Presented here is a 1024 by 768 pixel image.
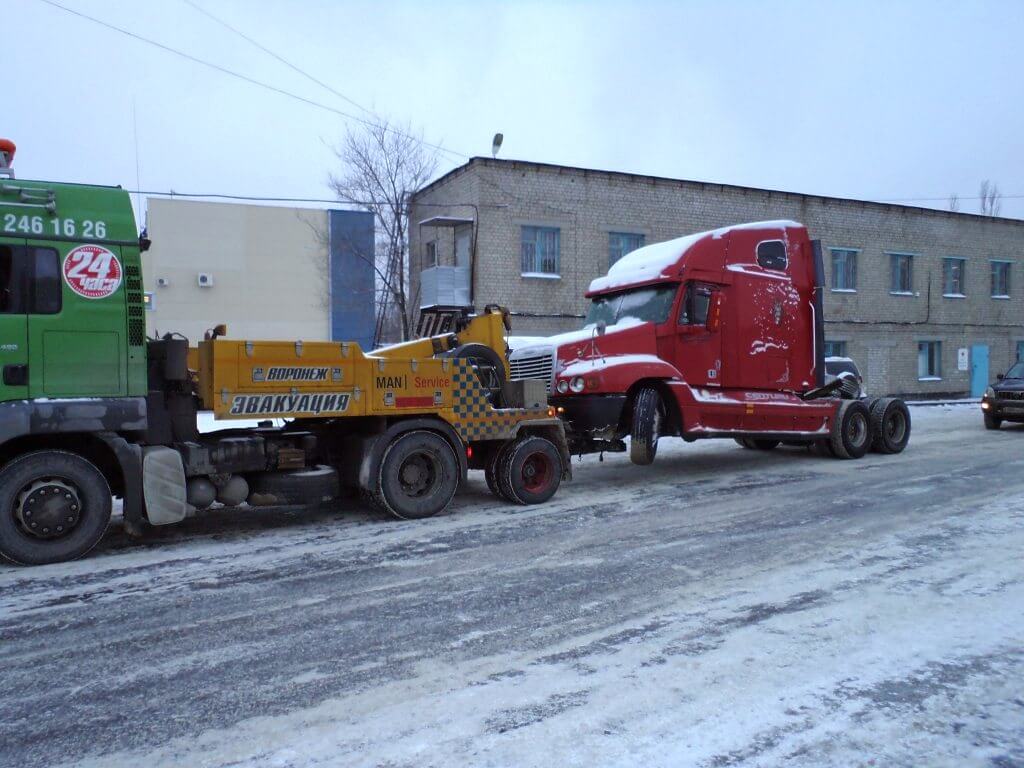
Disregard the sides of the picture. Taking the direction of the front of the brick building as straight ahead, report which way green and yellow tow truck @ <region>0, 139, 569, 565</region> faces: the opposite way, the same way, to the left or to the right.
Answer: to the right

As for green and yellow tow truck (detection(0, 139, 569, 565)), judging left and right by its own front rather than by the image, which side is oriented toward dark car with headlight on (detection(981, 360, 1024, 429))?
back

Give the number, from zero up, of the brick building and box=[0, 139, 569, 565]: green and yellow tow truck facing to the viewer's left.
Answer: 1

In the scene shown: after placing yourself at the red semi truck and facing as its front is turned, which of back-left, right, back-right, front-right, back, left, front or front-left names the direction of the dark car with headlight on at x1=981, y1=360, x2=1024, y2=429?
back

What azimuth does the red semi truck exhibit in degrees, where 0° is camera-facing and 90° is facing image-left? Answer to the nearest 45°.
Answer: approximately 45°

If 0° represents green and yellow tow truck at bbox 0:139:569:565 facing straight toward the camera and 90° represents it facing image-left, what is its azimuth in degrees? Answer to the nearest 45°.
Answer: approximately 90°

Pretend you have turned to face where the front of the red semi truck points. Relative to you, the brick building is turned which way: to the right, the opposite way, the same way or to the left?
to the left

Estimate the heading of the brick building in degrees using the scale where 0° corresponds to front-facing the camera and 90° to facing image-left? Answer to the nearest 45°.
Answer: approximately 315°

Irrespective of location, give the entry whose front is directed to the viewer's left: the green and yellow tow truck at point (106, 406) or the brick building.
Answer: the green and yellow tow truck
